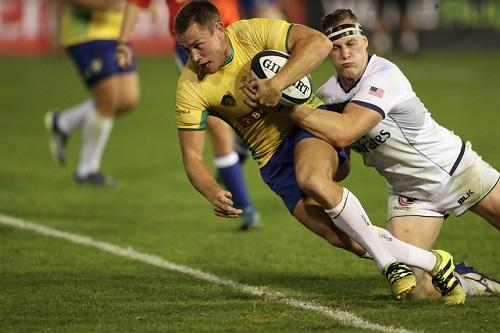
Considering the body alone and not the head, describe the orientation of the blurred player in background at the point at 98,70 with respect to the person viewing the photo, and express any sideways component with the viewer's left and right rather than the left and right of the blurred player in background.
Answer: facing to the right of the viewer

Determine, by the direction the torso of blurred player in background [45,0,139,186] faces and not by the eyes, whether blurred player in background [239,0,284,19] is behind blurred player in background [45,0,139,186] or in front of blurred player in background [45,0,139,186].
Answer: in front
